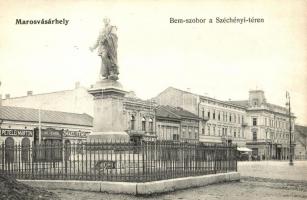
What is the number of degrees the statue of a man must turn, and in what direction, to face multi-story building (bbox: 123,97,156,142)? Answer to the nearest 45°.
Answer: approximately 135° to its right

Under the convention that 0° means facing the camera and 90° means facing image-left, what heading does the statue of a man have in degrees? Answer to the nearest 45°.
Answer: approximately 45°

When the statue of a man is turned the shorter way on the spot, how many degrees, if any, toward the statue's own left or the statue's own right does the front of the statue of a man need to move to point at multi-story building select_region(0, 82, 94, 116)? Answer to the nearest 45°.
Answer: approximately 135° to the statue's own right
